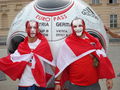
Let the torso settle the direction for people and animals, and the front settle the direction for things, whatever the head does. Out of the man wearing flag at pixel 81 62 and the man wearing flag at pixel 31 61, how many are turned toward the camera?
2

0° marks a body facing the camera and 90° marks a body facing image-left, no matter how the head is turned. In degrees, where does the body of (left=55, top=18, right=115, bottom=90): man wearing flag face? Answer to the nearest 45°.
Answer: approximately 0°

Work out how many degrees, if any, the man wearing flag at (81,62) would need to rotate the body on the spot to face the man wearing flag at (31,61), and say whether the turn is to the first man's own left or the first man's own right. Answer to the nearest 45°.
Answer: approximately 90° to the first man's own right

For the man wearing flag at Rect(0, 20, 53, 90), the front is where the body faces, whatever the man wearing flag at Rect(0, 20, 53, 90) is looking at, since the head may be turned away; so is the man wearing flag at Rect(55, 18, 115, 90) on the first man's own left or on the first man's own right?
on the first man's own left
